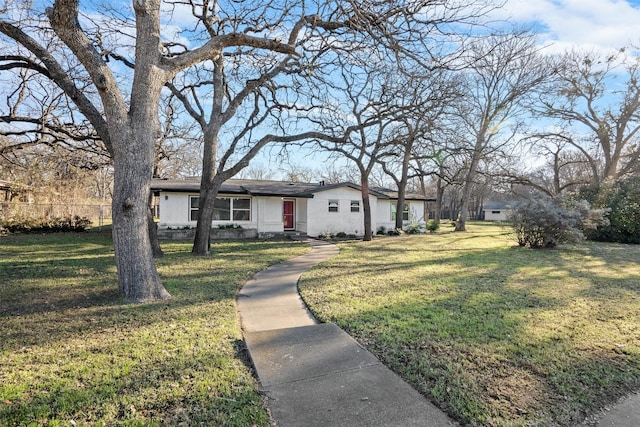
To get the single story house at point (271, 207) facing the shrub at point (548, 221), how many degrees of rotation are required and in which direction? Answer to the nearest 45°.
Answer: approximately 45° to its left

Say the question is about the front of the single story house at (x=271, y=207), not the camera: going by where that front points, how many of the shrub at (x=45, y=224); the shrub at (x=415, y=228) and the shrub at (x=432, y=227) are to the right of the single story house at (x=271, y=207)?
1

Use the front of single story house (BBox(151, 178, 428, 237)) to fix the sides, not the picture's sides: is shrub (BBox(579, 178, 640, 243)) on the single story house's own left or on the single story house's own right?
on the single story house's own left

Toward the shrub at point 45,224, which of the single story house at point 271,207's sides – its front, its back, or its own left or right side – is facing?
right

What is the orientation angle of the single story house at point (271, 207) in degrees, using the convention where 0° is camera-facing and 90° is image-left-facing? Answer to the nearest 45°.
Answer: approximately 0°

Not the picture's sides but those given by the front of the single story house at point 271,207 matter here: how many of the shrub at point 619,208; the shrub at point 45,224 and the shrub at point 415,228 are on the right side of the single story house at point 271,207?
1

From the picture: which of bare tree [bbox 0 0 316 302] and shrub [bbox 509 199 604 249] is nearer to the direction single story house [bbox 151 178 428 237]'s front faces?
the bare tree

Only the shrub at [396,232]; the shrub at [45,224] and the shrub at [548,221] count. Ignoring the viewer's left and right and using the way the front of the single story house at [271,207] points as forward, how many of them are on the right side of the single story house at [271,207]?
1
